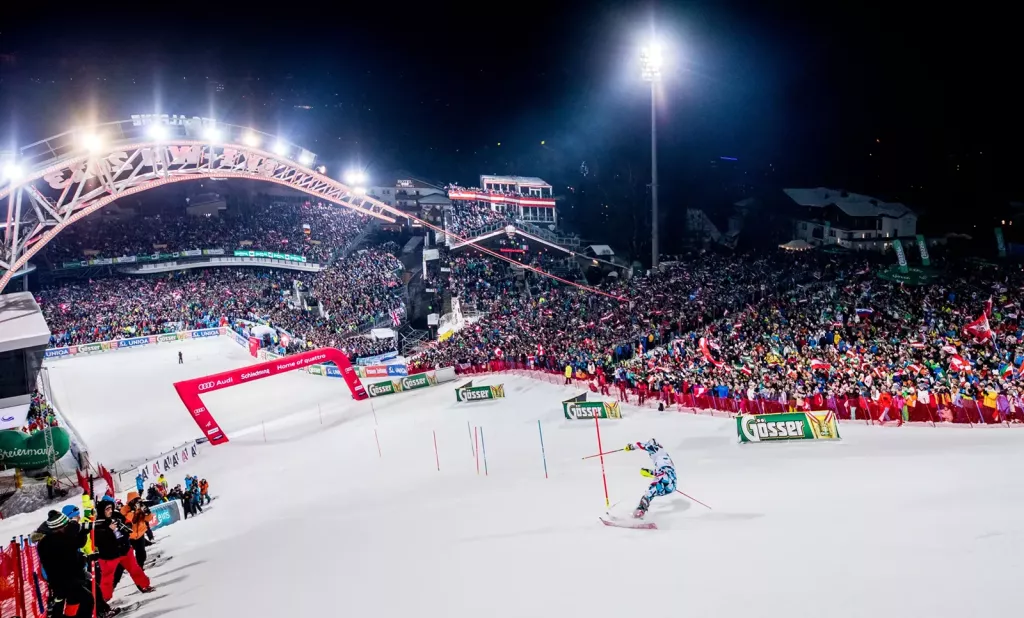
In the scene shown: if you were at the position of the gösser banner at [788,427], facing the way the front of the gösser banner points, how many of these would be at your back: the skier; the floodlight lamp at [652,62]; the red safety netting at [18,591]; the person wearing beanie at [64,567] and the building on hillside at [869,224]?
2

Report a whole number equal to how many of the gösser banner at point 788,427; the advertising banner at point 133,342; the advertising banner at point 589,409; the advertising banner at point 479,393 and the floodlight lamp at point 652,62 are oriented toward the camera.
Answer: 5

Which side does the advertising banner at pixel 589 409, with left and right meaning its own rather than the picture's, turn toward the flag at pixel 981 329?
left

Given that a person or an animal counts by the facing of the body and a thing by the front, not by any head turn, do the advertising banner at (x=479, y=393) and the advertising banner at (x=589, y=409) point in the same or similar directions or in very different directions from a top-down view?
same or similar directions

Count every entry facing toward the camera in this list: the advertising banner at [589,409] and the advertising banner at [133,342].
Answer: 2

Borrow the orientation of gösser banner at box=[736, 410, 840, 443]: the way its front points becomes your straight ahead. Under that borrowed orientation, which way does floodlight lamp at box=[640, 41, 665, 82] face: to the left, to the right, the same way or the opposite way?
the same way

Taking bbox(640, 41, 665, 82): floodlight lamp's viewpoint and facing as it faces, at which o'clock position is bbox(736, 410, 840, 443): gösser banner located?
The gösser banner is roughly at 12 o'clock from the floodlight lamp.

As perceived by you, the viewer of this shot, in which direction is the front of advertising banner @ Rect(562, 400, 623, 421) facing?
facing the viewer

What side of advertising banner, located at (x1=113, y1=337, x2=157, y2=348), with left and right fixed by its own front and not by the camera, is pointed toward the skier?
front

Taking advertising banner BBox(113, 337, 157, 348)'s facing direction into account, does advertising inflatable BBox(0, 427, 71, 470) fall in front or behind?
in front

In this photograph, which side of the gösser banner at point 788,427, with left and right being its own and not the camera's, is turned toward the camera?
front

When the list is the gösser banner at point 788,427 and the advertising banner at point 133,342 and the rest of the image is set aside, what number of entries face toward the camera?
2

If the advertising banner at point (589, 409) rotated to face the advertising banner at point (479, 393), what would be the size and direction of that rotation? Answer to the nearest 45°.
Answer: approximately 135° to its right

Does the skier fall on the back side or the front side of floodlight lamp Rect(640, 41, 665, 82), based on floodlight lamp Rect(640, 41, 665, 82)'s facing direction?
on the front side

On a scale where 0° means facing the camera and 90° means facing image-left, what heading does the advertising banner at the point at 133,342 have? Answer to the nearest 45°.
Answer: approximately 0°

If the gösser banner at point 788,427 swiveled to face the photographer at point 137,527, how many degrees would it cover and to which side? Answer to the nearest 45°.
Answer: approximately 45° to its right

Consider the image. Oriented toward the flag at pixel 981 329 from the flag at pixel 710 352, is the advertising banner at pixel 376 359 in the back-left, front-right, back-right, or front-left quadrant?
back-left

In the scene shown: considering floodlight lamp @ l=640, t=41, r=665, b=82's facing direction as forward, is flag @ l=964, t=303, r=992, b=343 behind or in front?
in front

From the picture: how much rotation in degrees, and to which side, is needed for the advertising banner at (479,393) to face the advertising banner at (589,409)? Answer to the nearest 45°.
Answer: approximately 45° to its left

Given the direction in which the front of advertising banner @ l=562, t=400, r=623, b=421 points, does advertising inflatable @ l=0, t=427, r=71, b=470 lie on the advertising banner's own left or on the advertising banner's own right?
on the advertising banner's own right

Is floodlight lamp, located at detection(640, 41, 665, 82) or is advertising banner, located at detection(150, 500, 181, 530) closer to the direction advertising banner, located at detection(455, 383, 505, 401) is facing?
the advertising banner
